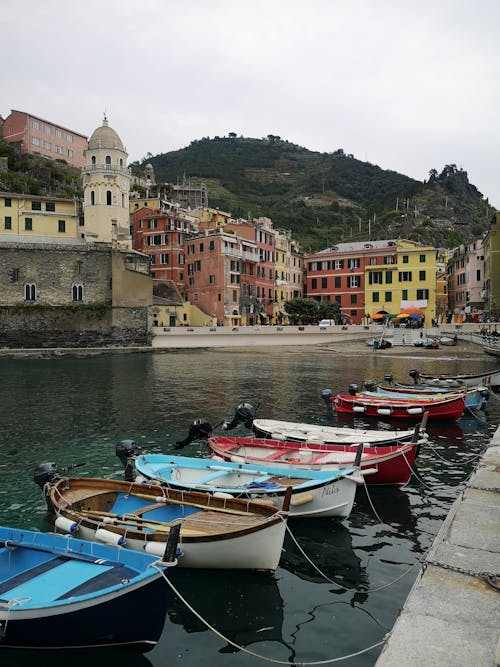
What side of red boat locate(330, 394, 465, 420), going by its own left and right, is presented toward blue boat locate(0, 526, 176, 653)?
right

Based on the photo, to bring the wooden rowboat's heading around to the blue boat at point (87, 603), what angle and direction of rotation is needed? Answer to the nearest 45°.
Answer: approximately 90° to its right

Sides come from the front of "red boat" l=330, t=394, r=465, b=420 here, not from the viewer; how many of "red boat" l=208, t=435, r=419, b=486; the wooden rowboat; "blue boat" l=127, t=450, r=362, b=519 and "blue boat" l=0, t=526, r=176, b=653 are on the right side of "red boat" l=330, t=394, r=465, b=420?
4

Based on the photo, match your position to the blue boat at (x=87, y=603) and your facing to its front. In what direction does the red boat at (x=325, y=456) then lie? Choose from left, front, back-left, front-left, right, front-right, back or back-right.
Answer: left

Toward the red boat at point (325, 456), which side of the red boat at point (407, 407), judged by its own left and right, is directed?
right

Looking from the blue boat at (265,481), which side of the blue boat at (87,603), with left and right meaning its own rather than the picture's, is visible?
left

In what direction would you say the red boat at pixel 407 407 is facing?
to the viewer's right

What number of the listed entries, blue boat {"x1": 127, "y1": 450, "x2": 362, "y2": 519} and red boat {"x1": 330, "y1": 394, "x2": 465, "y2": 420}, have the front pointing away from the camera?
0

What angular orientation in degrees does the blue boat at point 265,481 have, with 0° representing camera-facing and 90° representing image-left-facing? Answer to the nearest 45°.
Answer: approximately 315°
